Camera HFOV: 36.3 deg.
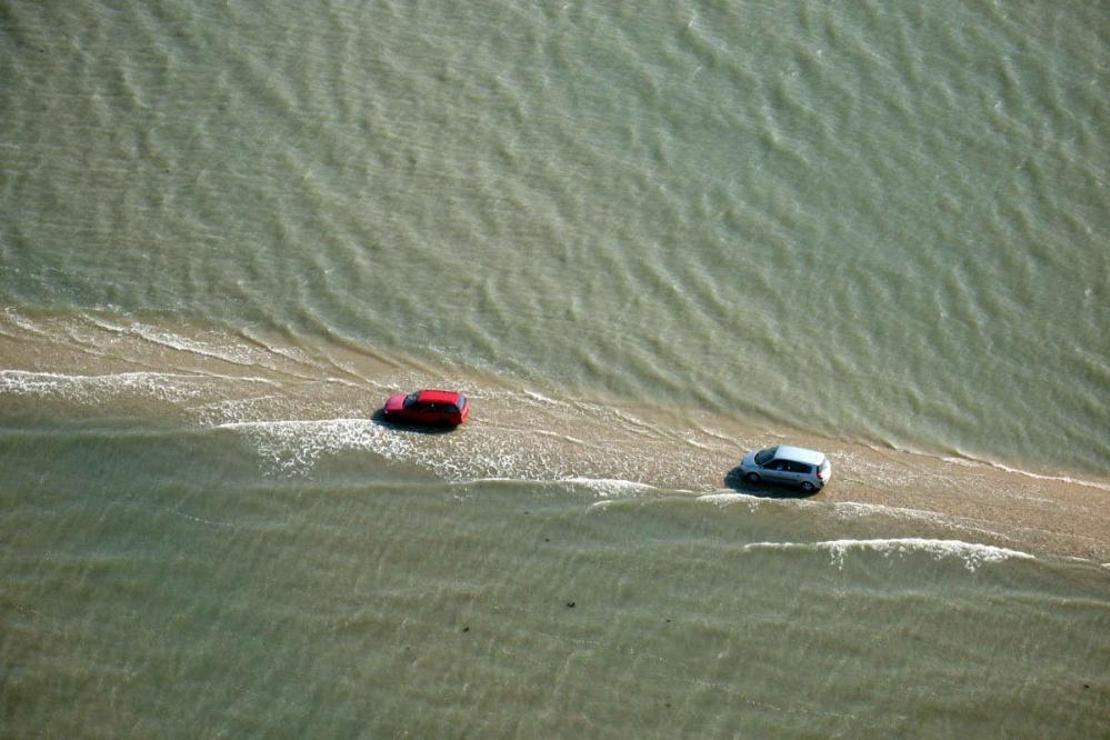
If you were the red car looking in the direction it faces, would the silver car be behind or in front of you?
behind

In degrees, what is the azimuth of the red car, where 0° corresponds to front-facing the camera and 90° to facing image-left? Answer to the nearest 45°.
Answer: approximately 90°
